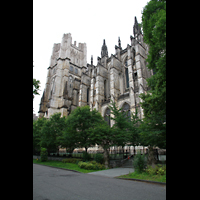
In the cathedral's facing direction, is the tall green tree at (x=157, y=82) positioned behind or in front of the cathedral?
in front

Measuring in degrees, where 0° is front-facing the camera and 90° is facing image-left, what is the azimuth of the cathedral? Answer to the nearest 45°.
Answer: approximately 135°

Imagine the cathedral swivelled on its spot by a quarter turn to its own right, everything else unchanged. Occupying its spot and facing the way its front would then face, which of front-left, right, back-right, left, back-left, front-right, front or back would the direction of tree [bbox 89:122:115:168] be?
back-right
